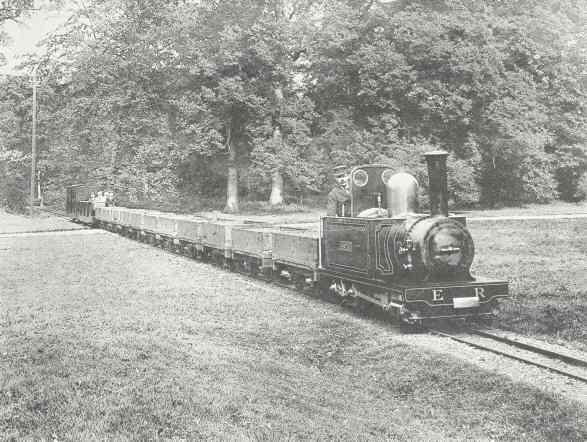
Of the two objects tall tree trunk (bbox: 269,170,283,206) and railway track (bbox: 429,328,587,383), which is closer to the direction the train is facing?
the railway track

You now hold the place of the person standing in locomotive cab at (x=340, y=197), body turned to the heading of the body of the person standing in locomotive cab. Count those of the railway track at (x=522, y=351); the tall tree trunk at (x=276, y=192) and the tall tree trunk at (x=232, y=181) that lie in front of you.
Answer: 1

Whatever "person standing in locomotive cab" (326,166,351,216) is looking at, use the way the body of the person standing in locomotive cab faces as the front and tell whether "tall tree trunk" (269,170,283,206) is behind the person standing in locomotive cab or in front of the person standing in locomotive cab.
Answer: behind

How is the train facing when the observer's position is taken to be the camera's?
facing the viewer and to the right of the viewer

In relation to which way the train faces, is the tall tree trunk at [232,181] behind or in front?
behind

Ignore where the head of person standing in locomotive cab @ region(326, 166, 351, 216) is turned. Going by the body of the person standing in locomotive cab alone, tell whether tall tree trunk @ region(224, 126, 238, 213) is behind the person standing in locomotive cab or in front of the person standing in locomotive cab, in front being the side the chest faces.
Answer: behind

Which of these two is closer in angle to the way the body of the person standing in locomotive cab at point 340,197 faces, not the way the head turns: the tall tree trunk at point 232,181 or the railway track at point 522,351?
the railway track

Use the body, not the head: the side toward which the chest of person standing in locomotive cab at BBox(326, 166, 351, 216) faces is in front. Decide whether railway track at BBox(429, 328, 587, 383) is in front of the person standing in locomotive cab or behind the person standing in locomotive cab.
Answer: in front

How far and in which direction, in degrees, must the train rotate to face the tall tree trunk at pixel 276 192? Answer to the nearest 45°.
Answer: approximately 135° to its left

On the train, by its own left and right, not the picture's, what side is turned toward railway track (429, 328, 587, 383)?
front
